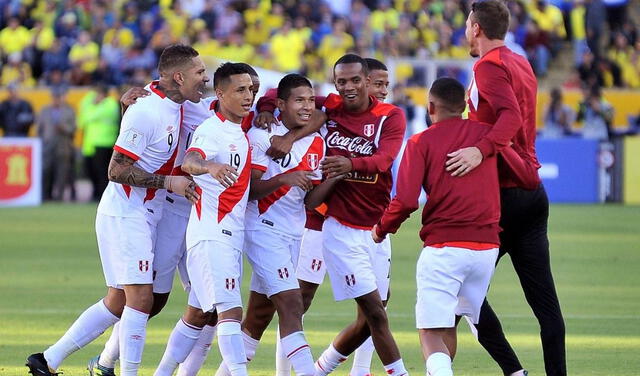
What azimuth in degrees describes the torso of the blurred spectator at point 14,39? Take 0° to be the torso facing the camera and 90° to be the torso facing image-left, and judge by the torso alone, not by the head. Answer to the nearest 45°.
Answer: approximately 0°

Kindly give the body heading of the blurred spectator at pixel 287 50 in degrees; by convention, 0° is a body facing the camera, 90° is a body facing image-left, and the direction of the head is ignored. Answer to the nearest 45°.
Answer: approximately 0°

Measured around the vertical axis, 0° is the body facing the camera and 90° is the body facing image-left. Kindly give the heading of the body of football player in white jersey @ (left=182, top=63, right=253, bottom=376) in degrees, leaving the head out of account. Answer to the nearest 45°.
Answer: approximately 315°

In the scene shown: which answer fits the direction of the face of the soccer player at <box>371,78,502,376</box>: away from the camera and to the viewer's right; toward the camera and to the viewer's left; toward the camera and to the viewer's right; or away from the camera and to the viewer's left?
away from the camera and to the viewer's left

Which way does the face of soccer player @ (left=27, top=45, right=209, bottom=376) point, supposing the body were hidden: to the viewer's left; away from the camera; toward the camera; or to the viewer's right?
to the viewer's right
